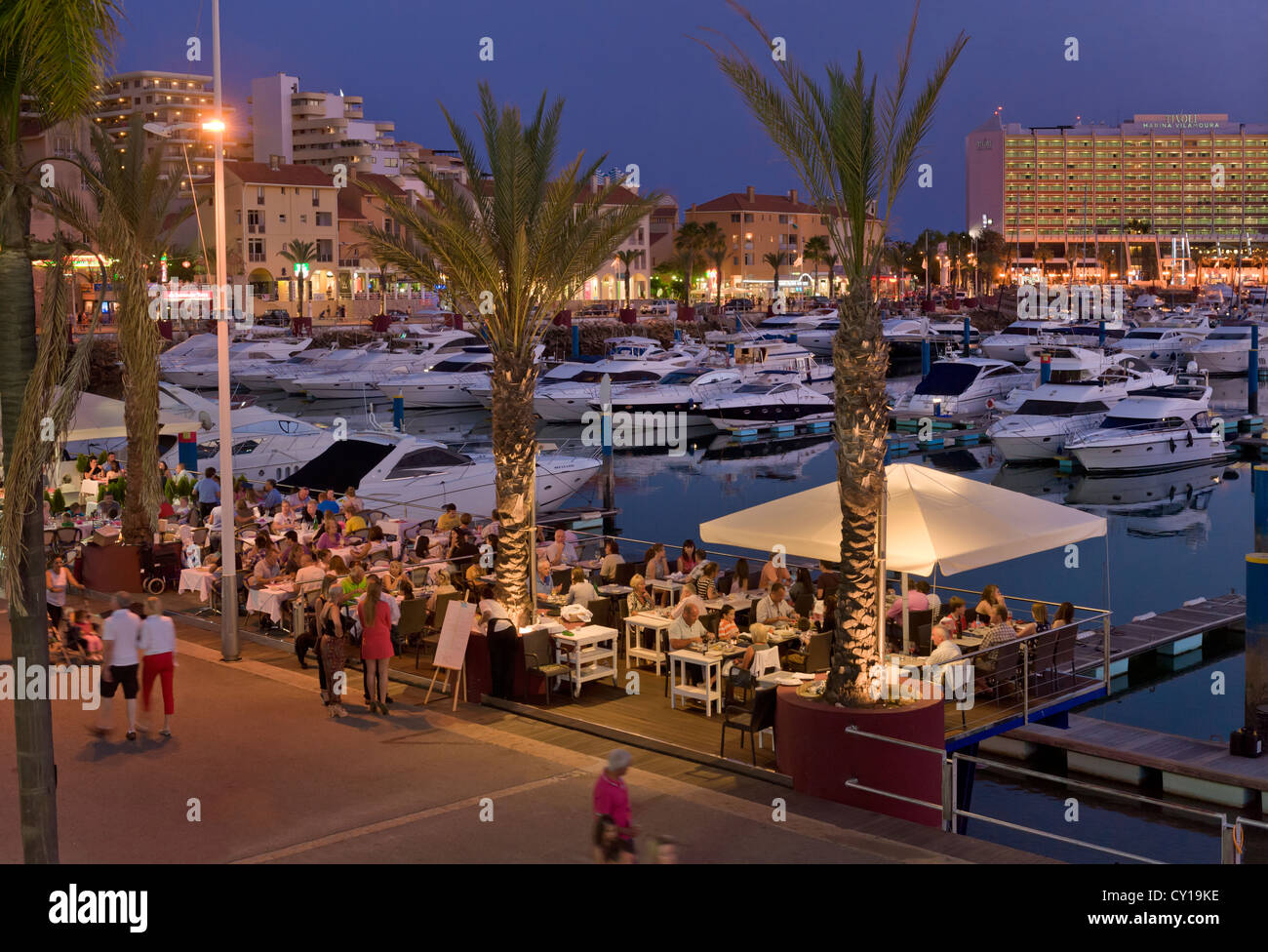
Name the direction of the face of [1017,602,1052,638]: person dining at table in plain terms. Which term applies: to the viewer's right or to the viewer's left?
to the viewer's left

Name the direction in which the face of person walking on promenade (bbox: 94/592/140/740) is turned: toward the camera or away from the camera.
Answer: away from the camera

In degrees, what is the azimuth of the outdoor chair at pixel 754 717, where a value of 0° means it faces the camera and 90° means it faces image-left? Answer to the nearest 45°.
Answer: approximately 135°

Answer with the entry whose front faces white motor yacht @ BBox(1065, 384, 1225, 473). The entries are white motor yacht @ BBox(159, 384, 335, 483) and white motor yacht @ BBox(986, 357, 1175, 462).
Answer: the white motor yacht @ BBox(159, 384, 335, 483)

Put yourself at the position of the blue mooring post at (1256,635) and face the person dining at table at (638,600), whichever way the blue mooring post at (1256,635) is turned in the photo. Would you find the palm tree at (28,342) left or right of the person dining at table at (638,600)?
left

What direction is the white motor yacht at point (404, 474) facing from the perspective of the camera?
to the viewer's right

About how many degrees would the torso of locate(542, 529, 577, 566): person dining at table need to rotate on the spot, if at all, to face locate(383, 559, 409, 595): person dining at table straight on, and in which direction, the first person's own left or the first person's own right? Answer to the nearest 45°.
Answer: approximately 45° to the first person's own right

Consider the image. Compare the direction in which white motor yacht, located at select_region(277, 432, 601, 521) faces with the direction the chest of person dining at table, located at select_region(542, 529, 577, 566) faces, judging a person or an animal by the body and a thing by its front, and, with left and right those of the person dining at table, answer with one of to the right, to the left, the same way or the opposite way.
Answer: to the left

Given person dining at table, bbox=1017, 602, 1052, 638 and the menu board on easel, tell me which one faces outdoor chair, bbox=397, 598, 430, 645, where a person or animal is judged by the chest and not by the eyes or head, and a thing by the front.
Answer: the person dining at table

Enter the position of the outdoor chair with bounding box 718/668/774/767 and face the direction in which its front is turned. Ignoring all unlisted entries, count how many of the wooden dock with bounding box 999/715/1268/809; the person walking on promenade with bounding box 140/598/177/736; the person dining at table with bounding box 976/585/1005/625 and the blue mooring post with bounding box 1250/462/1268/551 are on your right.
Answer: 3

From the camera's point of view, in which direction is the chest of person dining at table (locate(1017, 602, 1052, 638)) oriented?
to the viewer's left

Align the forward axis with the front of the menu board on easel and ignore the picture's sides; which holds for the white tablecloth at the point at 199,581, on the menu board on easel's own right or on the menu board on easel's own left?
on the menu board on easel's own right
